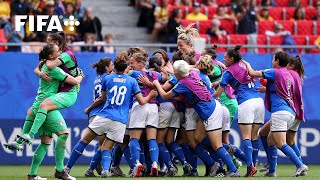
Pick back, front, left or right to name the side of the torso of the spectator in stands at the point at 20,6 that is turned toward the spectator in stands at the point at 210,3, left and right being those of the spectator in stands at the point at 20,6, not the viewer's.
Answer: left

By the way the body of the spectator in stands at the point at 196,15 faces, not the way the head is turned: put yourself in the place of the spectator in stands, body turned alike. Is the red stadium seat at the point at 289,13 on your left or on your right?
on your left

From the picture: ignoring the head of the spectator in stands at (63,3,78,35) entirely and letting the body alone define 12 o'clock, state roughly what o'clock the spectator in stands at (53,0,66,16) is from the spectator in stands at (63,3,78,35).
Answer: the spectator in stands at (53,0,66,16) is roughly at 4 o'clock from the spectator in stands at (63,3,78,35).

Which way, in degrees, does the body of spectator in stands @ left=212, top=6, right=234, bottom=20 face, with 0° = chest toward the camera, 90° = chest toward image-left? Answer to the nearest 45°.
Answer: approximately 0°

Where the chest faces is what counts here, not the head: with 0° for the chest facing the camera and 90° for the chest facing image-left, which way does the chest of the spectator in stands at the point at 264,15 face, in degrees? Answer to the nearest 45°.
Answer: approximately 0°

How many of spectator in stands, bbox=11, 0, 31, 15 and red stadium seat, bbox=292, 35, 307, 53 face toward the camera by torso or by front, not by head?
2

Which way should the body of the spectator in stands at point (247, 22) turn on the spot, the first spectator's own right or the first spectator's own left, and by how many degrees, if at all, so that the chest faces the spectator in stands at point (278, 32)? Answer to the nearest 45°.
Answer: approximately 90° to the first spectator's own left

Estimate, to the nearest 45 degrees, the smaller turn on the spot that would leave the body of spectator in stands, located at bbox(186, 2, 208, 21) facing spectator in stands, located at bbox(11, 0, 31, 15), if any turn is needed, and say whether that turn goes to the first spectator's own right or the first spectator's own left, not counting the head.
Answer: approximately 90° to the first spectator's own right
